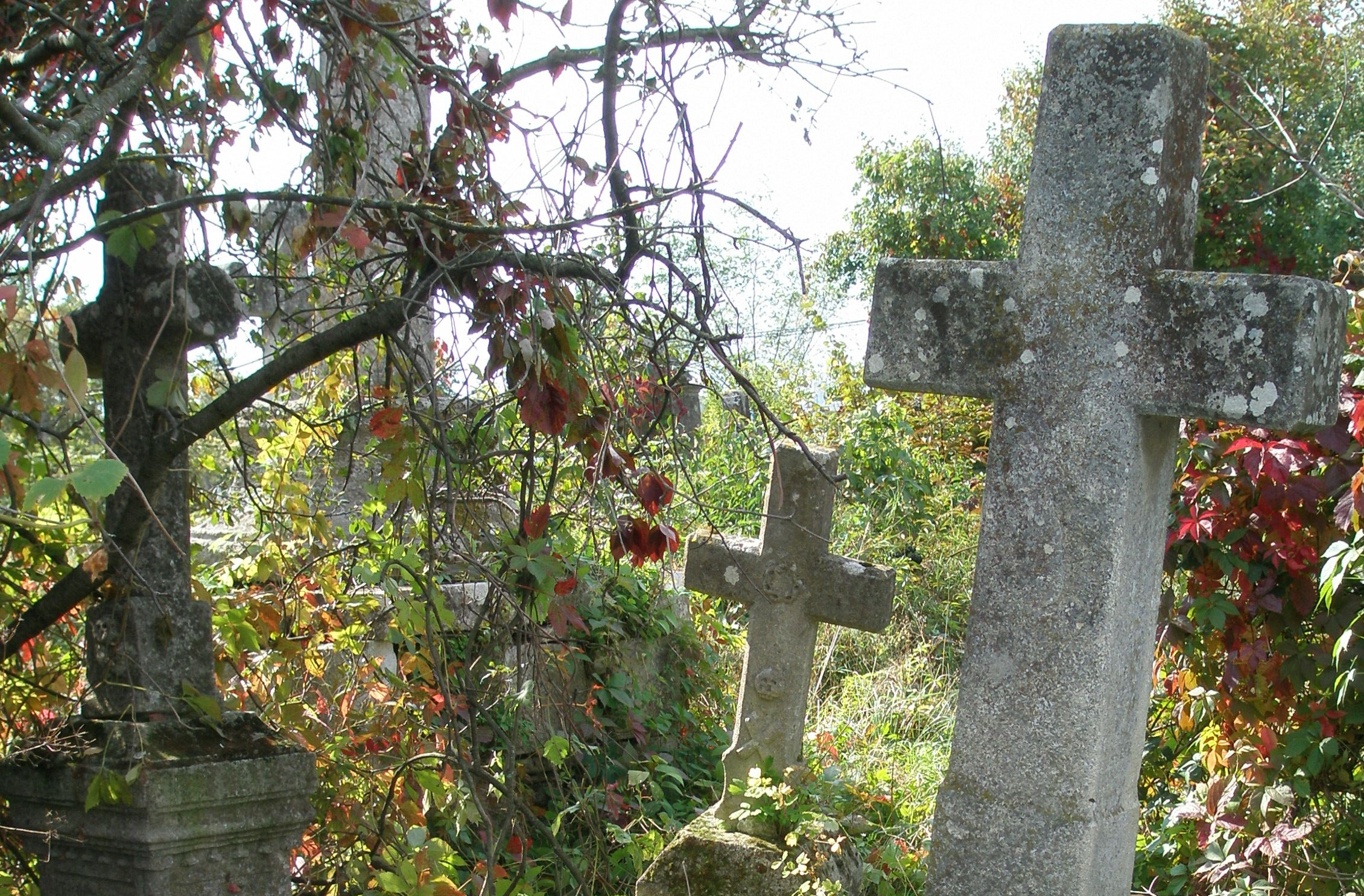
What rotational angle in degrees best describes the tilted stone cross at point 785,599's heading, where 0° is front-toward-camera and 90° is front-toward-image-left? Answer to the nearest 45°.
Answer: approximately 0°

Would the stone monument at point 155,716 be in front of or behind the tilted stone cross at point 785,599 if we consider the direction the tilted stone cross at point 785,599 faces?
in front

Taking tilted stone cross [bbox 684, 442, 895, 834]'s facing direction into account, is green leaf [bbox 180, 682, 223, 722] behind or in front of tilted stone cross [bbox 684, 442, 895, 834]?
in front

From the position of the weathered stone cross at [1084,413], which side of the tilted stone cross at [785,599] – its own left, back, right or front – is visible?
front

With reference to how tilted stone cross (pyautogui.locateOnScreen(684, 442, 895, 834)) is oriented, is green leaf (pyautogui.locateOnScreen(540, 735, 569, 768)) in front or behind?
in front
